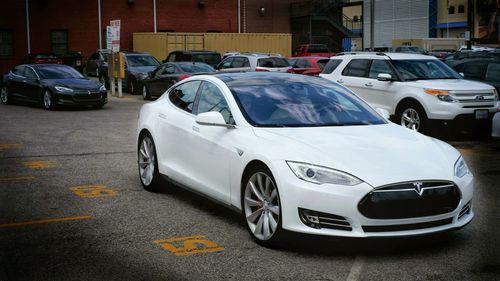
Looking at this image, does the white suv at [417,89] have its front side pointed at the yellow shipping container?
no

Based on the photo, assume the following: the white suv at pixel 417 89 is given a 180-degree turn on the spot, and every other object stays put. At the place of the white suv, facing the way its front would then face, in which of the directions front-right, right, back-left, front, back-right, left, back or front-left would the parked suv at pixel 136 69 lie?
front

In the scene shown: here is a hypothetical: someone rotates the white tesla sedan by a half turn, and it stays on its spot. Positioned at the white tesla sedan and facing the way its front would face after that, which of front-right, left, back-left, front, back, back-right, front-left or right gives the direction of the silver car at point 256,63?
front-right

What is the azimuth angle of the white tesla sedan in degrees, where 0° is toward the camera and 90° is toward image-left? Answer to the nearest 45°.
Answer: approximately 315°

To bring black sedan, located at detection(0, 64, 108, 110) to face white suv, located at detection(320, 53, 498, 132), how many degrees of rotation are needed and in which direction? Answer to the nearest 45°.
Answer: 0° — it already faces it

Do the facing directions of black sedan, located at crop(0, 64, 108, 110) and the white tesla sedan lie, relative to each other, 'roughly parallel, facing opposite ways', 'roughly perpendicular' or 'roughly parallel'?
roughly parallel

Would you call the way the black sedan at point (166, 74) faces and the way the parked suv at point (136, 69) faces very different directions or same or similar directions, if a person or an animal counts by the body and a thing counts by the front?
same or similar directions

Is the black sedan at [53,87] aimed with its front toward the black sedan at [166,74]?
no

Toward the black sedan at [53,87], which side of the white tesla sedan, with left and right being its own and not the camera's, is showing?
back

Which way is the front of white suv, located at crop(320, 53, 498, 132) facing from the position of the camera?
facing the viewer and to the right of the viewer

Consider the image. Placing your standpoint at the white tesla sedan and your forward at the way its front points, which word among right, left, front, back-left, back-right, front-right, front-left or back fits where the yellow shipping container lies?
back-left

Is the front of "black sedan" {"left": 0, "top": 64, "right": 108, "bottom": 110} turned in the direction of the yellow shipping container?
no

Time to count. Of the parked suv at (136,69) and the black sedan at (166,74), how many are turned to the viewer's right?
0

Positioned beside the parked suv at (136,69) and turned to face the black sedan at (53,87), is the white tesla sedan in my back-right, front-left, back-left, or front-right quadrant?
front-left
